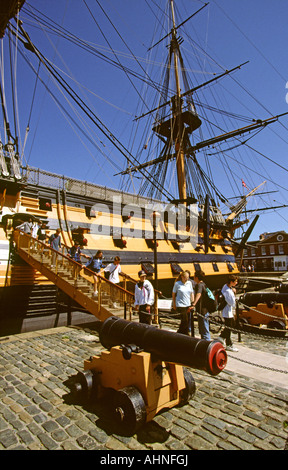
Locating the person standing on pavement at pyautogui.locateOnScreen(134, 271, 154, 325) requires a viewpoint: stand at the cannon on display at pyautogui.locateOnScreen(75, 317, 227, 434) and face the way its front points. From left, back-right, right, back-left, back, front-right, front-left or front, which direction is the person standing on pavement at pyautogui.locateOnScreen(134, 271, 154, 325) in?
back-left

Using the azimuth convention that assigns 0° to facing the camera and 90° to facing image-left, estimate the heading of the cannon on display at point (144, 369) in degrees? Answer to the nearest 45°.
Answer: approximately 315°

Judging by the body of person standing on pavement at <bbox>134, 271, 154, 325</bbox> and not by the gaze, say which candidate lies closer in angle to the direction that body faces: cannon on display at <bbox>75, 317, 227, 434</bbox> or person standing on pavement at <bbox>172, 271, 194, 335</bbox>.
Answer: the cannon on display

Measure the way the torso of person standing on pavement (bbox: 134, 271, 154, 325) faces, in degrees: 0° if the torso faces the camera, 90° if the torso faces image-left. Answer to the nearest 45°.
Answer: approximately 0°

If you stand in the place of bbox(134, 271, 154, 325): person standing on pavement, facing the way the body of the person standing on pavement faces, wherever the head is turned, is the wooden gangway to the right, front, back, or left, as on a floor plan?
right

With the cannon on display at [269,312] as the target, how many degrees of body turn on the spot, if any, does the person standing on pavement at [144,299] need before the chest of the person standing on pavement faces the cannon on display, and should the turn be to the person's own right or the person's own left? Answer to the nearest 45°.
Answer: approximately 135° to the person's own left

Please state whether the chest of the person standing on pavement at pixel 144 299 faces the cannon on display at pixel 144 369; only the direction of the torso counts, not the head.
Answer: yes

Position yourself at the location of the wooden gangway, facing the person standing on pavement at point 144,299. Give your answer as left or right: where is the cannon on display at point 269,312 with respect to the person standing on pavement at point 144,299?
left

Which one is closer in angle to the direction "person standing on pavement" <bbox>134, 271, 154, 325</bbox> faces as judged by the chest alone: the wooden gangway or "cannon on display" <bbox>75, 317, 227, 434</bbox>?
the cannon on display

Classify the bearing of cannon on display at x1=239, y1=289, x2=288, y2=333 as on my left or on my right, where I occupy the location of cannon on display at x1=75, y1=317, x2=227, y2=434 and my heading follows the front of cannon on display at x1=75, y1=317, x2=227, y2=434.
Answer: on my left

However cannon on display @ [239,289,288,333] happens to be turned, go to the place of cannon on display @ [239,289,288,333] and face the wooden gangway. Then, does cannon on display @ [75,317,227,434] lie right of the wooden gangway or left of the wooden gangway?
left
